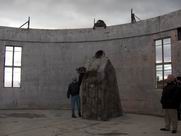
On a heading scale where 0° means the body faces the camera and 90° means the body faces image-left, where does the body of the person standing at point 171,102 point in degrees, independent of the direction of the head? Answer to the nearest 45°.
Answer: approximately 45°
